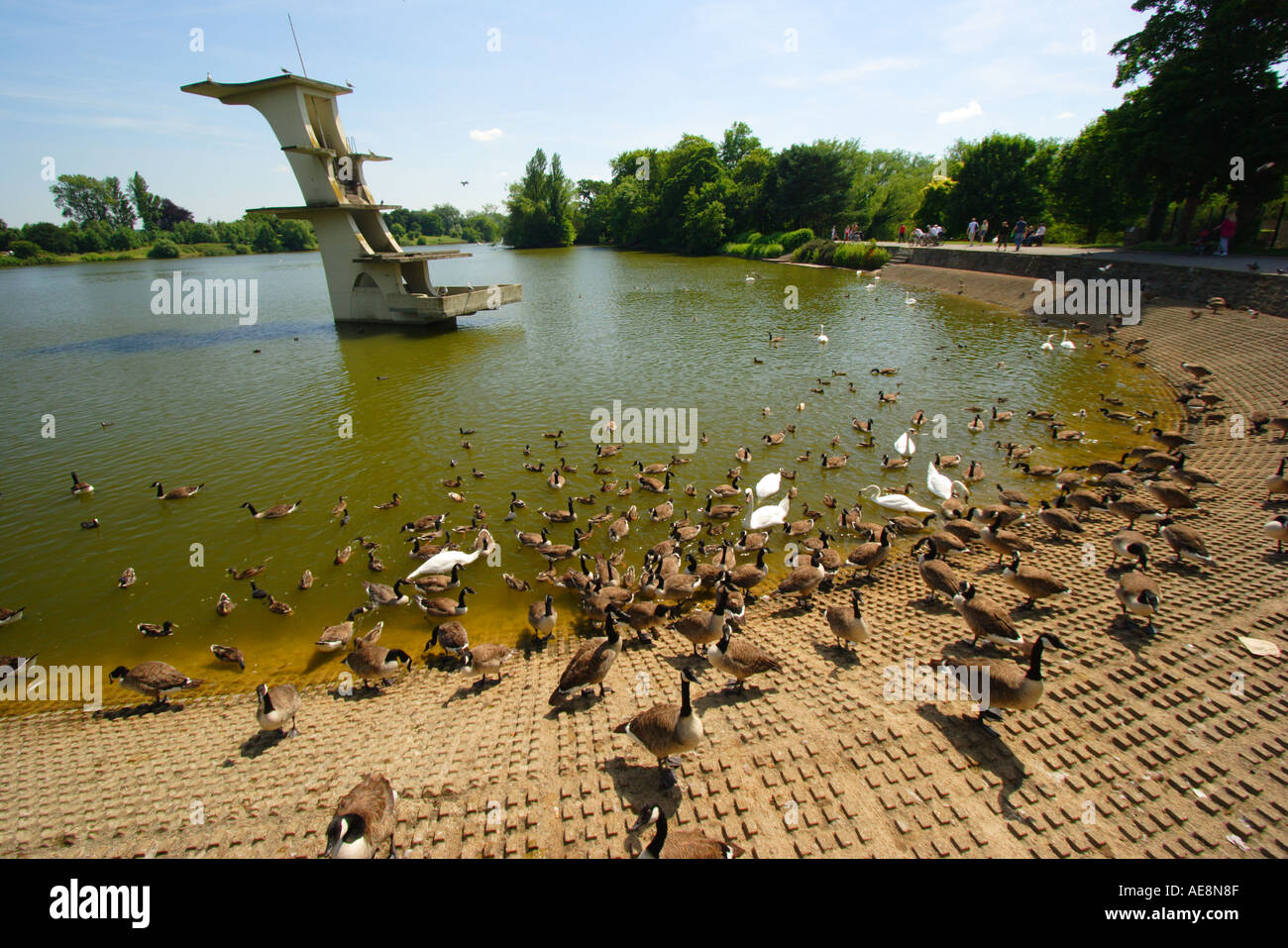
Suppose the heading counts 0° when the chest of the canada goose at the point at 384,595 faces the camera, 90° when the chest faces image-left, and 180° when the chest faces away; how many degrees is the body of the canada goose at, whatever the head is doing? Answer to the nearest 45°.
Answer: approximately 270°

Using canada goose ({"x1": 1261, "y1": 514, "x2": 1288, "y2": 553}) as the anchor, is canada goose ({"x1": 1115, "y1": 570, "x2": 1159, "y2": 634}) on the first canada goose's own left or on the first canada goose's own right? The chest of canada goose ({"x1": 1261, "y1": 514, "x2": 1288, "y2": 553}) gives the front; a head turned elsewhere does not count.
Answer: on the first canada goose's own left

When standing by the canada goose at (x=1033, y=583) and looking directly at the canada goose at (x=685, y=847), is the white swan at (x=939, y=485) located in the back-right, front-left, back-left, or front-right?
back-right

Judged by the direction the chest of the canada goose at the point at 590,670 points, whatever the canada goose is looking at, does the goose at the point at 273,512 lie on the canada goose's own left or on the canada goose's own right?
on the canada goose's own left

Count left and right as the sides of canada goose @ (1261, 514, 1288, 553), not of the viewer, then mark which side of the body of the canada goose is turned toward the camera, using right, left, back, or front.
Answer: left

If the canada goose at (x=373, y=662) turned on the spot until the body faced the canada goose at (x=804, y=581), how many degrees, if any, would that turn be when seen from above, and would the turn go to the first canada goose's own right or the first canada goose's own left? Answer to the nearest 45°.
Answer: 0° — it already faces it

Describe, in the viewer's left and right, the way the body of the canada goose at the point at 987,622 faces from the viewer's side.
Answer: facing away from the viewer and to the left of the viewer

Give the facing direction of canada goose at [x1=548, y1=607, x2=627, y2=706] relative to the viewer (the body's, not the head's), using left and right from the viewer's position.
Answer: facing away from the viewer and to the right of the viewer

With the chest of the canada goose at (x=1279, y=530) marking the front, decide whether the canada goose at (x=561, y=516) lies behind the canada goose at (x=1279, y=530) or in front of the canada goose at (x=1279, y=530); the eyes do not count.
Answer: in front
